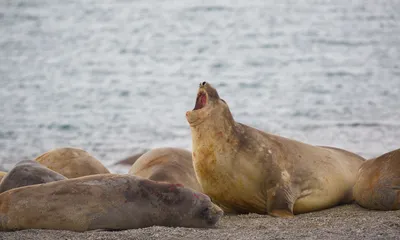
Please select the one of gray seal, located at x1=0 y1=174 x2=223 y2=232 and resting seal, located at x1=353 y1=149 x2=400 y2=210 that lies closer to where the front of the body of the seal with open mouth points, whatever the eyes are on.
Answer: the gray seal

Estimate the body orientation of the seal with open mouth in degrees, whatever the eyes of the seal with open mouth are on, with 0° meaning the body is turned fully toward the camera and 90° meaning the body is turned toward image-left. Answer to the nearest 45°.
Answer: approximately 90°

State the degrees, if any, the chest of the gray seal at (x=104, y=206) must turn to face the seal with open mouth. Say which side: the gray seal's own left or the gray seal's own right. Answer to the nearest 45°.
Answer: approximately 45° to the gray seal's own left

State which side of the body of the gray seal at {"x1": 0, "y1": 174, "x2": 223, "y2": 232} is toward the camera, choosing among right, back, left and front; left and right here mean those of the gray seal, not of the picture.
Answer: right

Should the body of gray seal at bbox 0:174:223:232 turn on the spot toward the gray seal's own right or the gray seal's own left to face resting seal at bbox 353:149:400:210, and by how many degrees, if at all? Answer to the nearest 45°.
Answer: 0° — it already faces it

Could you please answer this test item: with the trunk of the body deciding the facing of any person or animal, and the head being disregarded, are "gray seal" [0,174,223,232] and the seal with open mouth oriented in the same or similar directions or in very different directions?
very different directions

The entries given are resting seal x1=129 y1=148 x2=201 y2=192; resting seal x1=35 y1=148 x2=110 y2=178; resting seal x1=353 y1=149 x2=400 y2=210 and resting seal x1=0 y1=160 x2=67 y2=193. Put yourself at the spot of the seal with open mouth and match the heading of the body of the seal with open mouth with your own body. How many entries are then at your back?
1

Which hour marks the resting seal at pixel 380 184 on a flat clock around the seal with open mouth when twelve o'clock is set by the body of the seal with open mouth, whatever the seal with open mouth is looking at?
The resting seal is roughly at 6 o'clock from the seal with open mouth.

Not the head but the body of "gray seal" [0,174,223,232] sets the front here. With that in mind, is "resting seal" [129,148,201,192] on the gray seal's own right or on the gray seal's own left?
on the gray seal's own left

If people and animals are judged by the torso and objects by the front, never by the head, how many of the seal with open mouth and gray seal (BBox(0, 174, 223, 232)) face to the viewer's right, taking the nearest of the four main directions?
1

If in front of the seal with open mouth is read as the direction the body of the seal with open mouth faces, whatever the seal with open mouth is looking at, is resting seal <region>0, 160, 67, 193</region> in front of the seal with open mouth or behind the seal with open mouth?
in front

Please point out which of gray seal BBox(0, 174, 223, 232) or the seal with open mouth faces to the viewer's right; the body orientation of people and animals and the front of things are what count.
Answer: the gray seal
